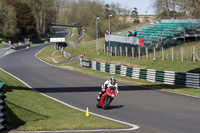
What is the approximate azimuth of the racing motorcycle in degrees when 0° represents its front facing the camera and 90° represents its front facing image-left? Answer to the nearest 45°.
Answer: approximately 315°

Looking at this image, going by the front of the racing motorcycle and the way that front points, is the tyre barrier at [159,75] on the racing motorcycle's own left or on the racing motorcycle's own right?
on the racing motorcycle's own left

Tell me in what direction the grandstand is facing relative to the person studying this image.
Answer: facing the viewer and to the left of the viewer

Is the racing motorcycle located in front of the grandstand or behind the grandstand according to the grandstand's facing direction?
in front

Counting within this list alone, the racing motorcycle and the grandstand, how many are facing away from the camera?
0

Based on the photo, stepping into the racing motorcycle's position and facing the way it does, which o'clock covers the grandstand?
The grandstand is roughly at 8 o'clock from the racing motorcycle.
